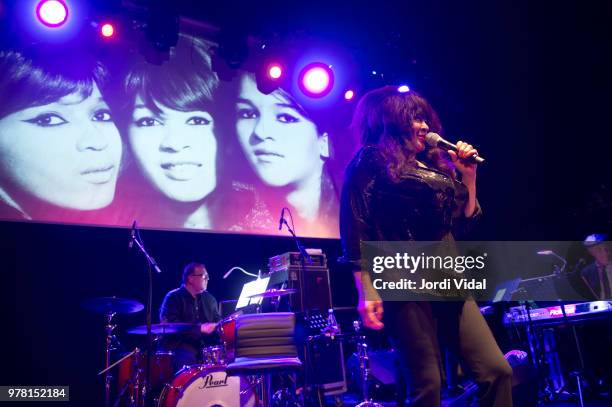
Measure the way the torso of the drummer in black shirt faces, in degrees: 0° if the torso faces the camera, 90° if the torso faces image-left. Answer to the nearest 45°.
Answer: approximately 315°

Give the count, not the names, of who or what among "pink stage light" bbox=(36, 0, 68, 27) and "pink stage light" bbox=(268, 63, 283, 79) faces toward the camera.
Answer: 2

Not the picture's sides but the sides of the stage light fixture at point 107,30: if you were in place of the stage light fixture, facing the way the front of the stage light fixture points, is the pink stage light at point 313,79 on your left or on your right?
on your left

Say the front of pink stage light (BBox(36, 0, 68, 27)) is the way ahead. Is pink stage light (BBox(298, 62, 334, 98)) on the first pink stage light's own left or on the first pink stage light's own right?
on the first pink stage light's own left

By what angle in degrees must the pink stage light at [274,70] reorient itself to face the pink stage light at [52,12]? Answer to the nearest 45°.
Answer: approximately 45° to its right
